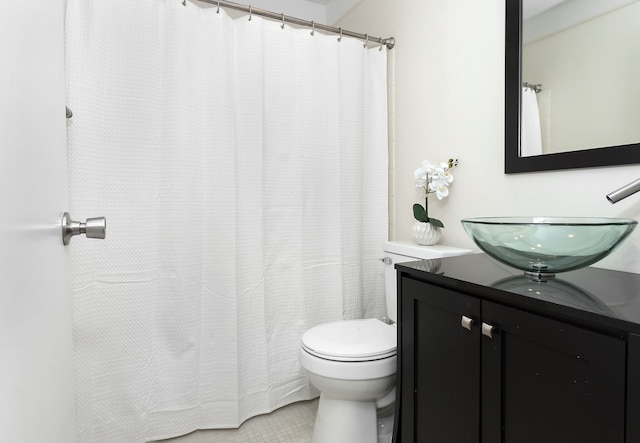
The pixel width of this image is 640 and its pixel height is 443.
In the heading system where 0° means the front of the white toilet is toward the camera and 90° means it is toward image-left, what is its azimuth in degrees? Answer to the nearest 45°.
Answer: approximately 45°

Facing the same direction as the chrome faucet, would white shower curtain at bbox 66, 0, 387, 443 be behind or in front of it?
in front

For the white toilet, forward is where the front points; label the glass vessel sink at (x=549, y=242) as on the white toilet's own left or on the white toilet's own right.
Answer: on the white toilet's own left

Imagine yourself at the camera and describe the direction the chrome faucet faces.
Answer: facing the viewer and to the left of the viewer

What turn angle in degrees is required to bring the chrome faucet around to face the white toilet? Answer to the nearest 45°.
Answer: approximately 45° to its right

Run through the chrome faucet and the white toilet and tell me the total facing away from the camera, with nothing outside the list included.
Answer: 0

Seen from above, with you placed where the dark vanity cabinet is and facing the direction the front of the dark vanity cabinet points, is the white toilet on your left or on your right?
on your right

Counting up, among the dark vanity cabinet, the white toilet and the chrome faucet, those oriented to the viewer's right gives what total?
0

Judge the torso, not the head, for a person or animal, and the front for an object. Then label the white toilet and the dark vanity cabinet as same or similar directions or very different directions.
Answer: same or similar directions

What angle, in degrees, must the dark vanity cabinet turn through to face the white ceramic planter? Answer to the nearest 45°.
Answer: approximately 90° to its right
